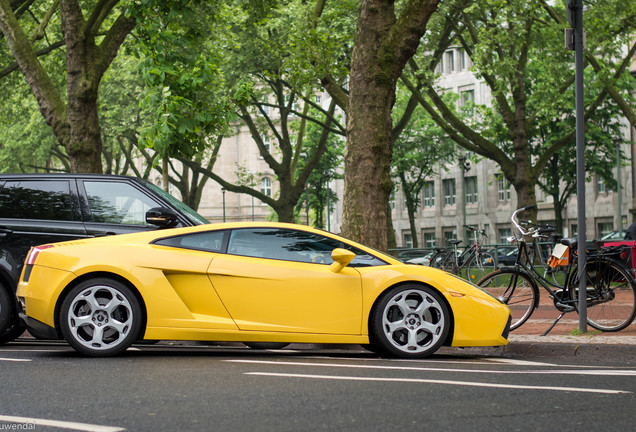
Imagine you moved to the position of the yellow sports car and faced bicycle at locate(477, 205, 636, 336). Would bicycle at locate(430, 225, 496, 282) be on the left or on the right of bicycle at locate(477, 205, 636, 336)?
left

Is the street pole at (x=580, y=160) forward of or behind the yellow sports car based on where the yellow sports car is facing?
forward

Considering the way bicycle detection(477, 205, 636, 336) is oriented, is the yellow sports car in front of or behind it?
in front

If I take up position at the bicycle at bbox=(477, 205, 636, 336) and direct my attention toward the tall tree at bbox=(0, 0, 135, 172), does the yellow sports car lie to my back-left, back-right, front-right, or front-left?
front-left

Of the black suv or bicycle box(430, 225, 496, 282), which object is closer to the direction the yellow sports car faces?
the bicycle

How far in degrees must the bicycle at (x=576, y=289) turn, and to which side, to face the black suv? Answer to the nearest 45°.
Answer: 0° — it already faces it

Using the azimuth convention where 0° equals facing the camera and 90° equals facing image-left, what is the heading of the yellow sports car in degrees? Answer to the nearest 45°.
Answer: approximately 270°

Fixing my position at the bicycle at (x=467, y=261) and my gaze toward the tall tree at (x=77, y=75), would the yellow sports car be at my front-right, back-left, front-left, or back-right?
front-left

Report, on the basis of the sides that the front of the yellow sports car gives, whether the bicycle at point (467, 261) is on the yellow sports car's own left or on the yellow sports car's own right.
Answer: on the yellow sports car's own left

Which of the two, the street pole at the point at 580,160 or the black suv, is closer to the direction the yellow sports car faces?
the street pole

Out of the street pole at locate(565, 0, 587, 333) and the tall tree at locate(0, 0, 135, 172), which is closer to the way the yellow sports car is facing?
the street pole

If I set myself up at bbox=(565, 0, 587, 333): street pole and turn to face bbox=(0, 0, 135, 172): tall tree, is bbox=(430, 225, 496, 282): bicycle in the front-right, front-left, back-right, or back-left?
front-right

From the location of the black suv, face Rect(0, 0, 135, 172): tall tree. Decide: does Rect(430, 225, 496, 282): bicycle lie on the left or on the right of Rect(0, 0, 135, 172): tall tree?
right

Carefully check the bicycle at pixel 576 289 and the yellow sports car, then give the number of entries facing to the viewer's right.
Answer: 1

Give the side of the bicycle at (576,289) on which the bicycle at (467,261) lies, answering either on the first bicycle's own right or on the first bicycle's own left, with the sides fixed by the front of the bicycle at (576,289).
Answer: on the first bicycle's own right

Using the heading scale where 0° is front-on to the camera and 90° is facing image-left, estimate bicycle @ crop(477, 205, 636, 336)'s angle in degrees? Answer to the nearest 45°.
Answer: approximately 90°
